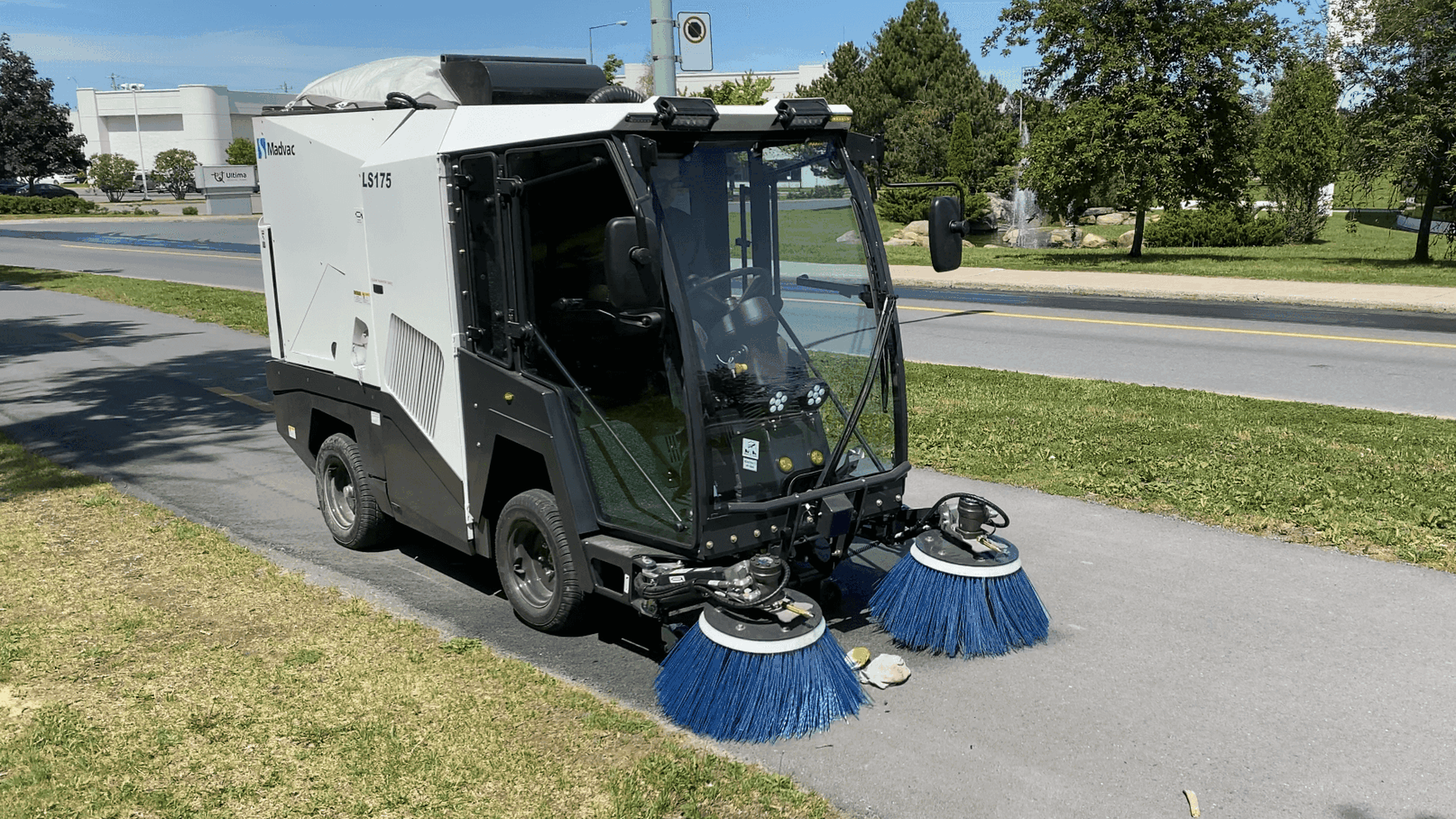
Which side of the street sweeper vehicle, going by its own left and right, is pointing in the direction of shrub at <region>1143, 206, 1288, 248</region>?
left

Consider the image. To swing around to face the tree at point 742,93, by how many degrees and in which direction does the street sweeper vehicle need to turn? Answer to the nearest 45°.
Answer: approximately 135° to its left

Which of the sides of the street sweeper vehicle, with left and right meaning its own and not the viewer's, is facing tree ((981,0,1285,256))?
left

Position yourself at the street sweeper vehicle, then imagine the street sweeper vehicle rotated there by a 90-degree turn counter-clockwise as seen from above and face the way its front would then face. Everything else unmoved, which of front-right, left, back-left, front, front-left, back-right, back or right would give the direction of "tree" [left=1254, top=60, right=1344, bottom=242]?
front

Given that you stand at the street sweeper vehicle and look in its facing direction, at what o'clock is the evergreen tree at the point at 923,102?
The evergreen tree is roughly at 8 o'clock from the street sweeper vehicle.

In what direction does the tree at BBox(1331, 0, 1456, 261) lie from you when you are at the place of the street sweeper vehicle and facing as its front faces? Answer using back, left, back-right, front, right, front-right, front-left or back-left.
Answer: left

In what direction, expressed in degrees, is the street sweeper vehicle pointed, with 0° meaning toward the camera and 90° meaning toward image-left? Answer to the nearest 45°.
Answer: approximately 315°
